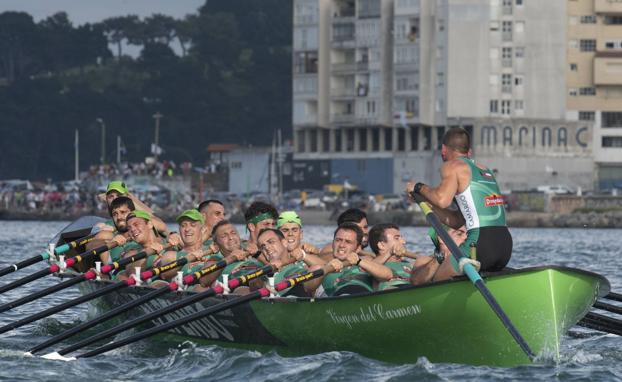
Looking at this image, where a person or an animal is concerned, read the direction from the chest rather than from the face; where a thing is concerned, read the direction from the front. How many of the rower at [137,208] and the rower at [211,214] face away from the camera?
0

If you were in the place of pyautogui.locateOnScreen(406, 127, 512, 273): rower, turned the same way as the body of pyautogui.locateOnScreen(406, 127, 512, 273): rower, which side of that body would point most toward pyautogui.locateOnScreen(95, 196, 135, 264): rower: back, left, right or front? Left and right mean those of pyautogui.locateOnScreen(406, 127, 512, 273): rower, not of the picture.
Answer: front

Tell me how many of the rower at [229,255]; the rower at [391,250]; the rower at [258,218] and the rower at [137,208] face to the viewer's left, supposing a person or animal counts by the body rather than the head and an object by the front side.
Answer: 0

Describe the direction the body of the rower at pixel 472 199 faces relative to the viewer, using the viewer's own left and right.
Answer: facing away from the viewer and to the left of the viewer

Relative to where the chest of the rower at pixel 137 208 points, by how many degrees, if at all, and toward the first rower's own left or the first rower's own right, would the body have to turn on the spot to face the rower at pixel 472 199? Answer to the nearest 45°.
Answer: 0° — they already face them

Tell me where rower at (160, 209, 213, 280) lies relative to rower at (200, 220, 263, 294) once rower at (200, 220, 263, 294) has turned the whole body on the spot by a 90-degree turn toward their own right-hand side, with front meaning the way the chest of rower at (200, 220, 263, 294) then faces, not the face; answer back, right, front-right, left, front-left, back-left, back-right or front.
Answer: right

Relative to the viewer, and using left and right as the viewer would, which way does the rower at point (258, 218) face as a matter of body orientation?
facing the viewer and to the right of the viewer

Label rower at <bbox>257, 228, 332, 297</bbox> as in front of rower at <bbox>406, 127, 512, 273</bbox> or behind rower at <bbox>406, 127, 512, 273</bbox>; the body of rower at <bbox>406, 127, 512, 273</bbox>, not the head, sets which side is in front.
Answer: in front

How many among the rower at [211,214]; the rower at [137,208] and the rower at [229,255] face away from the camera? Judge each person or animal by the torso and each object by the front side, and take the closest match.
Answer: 0

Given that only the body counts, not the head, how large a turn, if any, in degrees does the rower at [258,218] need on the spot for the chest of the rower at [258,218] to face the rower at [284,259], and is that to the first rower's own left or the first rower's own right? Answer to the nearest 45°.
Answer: approximately 45° to the first rower's own right

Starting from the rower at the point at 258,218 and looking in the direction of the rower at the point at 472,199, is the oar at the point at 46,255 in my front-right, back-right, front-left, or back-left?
back-right

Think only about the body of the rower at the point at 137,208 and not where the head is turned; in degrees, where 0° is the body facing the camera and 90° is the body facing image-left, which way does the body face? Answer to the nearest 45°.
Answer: approximately 315°
